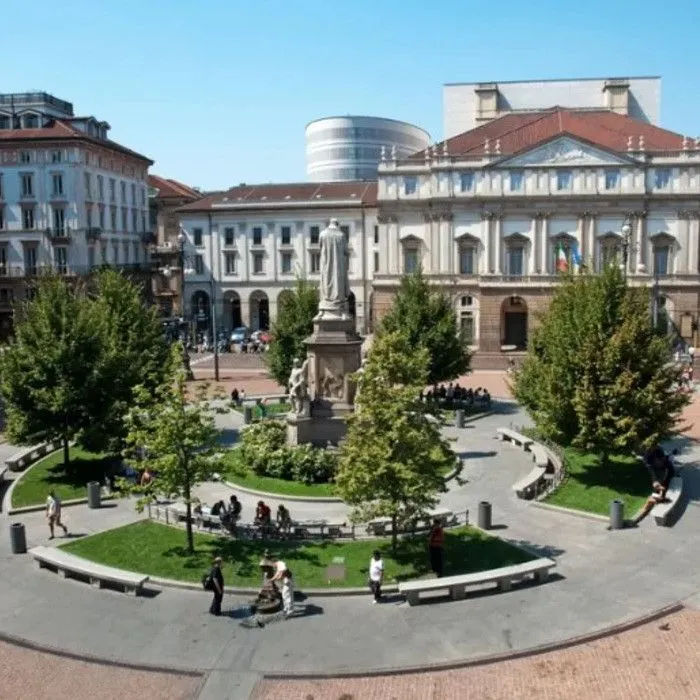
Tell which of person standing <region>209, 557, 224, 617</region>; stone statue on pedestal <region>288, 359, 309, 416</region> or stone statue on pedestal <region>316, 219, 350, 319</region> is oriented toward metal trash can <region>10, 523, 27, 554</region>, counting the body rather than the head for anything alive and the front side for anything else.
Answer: stone statue on pedestal <region>288, 359, 309, 416</region>

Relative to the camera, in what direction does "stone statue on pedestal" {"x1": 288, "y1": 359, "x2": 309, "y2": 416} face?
facing the viewer and to the left of the viewer

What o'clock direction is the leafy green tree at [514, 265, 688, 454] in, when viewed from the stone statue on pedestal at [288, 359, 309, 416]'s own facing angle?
The leafy green tree is roughly at 8 o'clock from the stone statue on pedestal.

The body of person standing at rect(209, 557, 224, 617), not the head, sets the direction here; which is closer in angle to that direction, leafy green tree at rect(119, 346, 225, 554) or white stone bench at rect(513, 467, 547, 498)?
the white stone bench

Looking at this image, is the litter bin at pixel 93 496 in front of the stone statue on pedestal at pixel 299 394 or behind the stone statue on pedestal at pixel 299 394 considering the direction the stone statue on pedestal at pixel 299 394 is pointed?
in front
